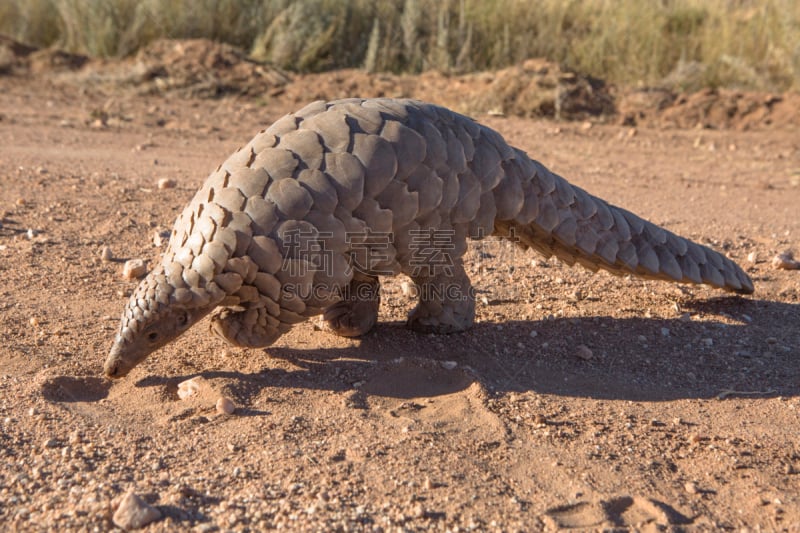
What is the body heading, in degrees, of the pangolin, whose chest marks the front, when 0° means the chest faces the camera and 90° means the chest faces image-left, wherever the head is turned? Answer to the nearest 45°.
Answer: approximately 90°

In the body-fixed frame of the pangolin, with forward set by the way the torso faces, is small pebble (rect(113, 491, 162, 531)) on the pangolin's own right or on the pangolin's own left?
on the pangolin's own left

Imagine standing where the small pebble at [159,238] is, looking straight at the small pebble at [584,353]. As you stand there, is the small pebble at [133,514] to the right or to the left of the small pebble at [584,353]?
right

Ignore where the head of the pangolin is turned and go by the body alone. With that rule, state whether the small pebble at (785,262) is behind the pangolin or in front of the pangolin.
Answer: behind

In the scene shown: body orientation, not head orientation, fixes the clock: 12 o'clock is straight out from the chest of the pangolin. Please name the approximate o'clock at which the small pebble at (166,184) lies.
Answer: The small pebble is roughly at 2 o'clock from the pangolin.
